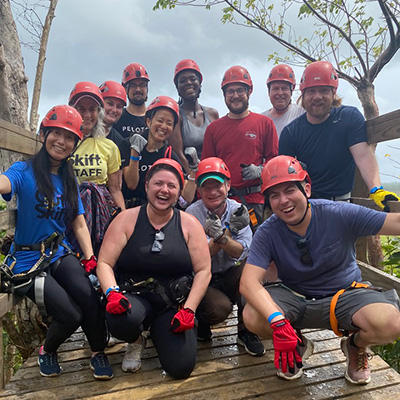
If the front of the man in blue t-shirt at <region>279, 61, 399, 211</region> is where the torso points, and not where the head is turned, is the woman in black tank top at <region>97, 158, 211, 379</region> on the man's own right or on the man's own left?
on the man's own right

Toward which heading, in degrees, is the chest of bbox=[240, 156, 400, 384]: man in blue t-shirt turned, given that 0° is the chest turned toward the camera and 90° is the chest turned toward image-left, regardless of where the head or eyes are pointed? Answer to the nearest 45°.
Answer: approximately 0°

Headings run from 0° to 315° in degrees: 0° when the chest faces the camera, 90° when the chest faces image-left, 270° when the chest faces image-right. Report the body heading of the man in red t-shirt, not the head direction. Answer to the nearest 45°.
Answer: approximately 0°

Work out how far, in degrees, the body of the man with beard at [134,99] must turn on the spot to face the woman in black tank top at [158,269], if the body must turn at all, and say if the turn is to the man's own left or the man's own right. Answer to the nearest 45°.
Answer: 0° — they already face them

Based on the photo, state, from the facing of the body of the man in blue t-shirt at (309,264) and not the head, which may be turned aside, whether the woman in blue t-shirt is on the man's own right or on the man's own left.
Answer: on the man's own right

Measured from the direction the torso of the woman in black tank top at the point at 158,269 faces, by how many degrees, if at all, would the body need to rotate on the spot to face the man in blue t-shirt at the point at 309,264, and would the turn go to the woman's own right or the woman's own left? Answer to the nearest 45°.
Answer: approximately 90° to the woman's own left
